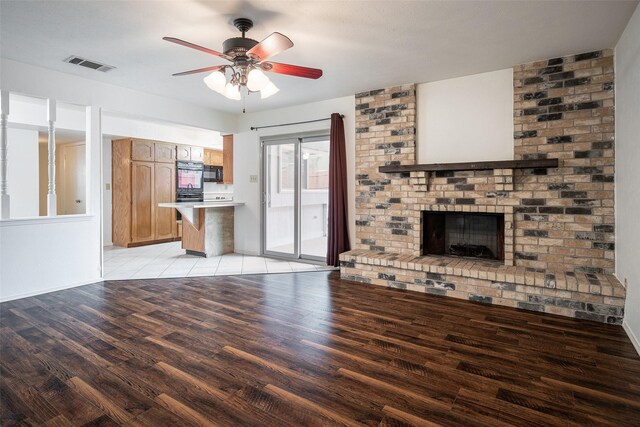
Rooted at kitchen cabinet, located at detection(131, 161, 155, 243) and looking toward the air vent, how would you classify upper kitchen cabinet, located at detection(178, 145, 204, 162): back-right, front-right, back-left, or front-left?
back-left

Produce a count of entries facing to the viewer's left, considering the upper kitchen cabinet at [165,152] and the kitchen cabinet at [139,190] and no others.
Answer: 0

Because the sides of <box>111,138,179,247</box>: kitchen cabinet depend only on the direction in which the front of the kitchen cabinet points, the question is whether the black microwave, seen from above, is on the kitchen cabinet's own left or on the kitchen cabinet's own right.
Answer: on the kitchen cabinet's own left

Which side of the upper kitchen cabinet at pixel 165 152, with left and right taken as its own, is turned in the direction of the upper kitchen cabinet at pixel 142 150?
right

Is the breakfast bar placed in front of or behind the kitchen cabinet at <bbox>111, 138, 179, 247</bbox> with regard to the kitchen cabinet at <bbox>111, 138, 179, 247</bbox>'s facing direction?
in front

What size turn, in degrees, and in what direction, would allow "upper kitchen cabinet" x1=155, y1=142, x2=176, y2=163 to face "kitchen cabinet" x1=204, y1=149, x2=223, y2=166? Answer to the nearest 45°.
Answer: approximately 90° to its left

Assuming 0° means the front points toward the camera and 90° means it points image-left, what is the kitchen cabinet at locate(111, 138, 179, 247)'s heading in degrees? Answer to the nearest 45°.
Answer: approximately 315°

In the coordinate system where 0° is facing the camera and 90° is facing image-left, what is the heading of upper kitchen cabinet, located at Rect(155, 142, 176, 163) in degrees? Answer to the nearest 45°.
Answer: approximately 315°
